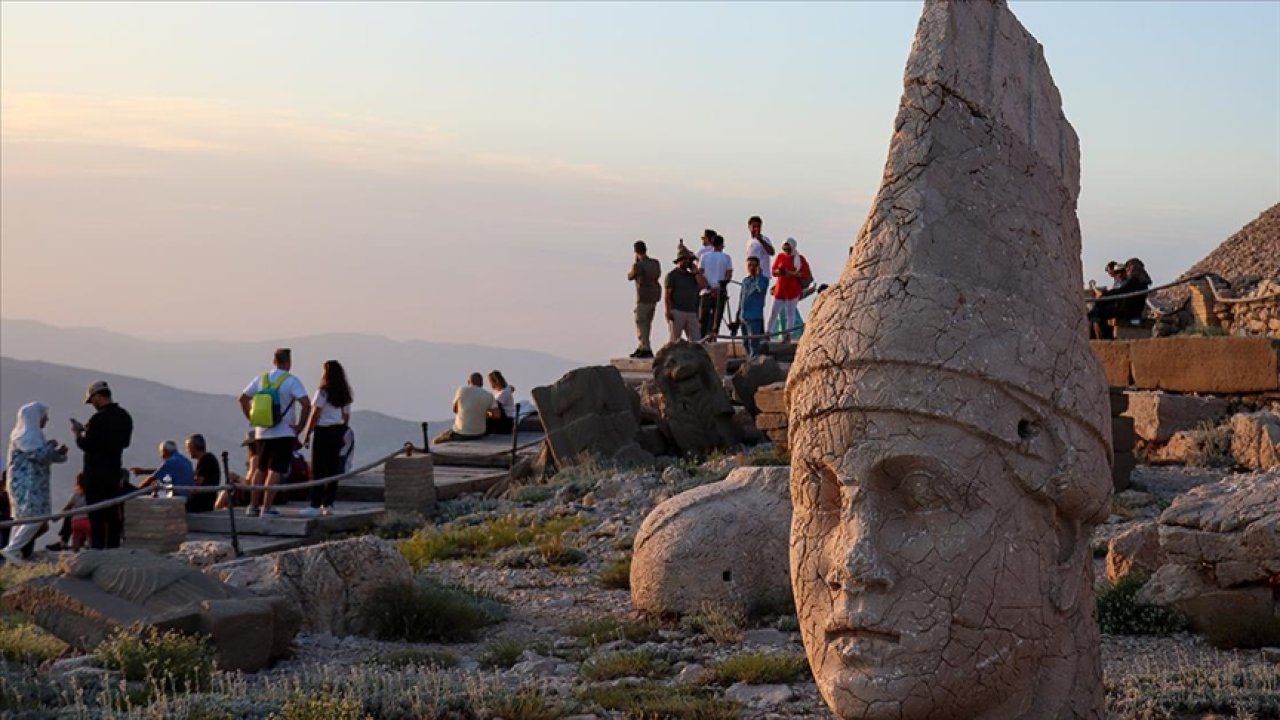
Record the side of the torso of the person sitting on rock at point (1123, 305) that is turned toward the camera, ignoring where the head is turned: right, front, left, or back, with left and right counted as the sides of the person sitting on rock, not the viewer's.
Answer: left

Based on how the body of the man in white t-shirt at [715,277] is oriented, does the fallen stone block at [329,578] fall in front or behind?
behind

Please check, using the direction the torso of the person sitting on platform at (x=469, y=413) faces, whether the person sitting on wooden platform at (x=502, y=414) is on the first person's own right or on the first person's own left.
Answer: on the first person's own right

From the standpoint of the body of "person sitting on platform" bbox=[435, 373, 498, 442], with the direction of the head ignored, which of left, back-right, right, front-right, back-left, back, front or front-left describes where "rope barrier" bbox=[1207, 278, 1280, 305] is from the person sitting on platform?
right

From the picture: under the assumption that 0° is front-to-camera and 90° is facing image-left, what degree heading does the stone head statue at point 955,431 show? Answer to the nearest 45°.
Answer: approximately 45°

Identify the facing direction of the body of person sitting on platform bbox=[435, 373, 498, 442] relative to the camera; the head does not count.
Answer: away from the camera

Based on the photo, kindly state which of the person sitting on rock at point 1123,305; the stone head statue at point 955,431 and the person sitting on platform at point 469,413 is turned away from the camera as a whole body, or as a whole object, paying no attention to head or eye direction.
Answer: the person sitting on platform at point 469,413

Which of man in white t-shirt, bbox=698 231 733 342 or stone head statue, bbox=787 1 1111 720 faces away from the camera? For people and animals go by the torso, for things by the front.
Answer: the man in white t-shirt

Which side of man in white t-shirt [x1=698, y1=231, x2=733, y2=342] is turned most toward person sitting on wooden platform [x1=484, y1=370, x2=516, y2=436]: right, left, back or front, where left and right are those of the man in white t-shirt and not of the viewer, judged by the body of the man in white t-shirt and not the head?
left

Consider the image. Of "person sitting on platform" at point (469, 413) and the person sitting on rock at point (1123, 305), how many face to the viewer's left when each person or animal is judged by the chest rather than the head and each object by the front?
1
